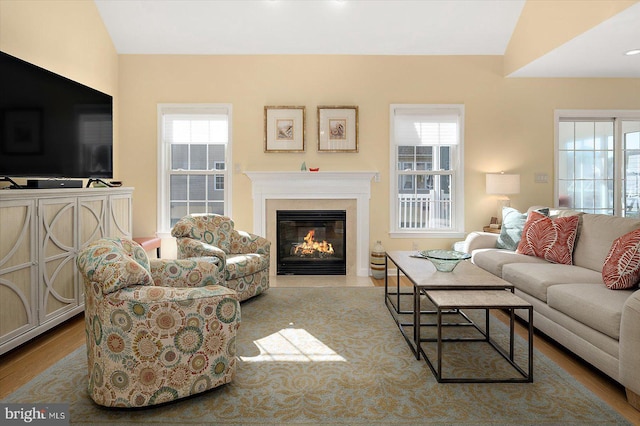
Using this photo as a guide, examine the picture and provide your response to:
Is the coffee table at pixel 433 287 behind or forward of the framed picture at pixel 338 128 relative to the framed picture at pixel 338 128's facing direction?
forward

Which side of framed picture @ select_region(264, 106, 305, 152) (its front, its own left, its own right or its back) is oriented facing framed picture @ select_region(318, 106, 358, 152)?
left

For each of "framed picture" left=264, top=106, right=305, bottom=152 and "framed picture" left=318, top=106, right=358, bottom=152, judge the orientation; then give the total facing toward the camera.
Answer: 2

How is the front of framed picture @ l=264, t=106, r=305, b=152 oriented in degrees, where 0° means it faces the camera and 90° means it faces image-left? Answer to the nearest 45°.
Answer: approximately 0°

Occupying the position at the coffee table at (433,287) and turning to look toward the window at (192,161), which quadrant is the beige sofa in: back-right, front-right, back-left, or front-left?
back-right

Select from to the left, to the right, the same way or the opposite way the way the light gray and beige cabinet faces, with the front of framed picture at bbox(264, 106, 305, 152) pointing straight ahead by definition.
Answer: to the left

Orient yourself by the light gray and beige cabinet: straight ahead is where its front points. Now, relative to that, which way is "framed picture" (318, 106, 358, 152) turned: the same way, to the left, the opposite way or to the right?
to the right

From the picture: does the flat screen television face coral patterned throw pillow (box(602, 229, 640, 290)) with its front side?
yes

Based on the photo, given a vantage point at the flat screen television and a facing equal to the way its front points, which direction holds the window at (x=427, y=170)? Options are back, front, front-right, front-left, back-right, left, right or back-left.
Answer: front-left

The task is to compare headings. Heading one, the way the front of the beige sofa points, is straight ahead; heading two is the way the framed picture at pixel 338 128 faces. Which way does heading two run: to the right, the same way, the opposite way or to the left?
to the left

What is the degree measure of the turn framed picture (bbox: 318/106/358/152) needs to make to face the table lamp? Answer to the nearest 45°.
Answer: approximately 90° to its left

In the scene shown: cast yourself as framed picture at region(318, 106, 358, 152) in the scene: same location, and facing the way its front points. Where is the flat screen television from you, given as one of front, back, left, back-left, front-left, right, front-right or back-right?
front-right

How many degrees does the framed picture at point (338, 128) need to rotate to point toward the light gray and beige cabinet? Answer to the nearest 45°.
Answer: approximately 45° to its right

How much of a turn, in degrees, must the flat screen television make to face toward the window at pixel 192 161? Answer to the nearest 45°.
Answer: approximately 90° to its left

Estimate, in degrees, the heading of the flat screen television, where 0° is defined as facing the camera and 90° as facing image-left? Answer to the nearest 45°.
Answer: approximately 315°
